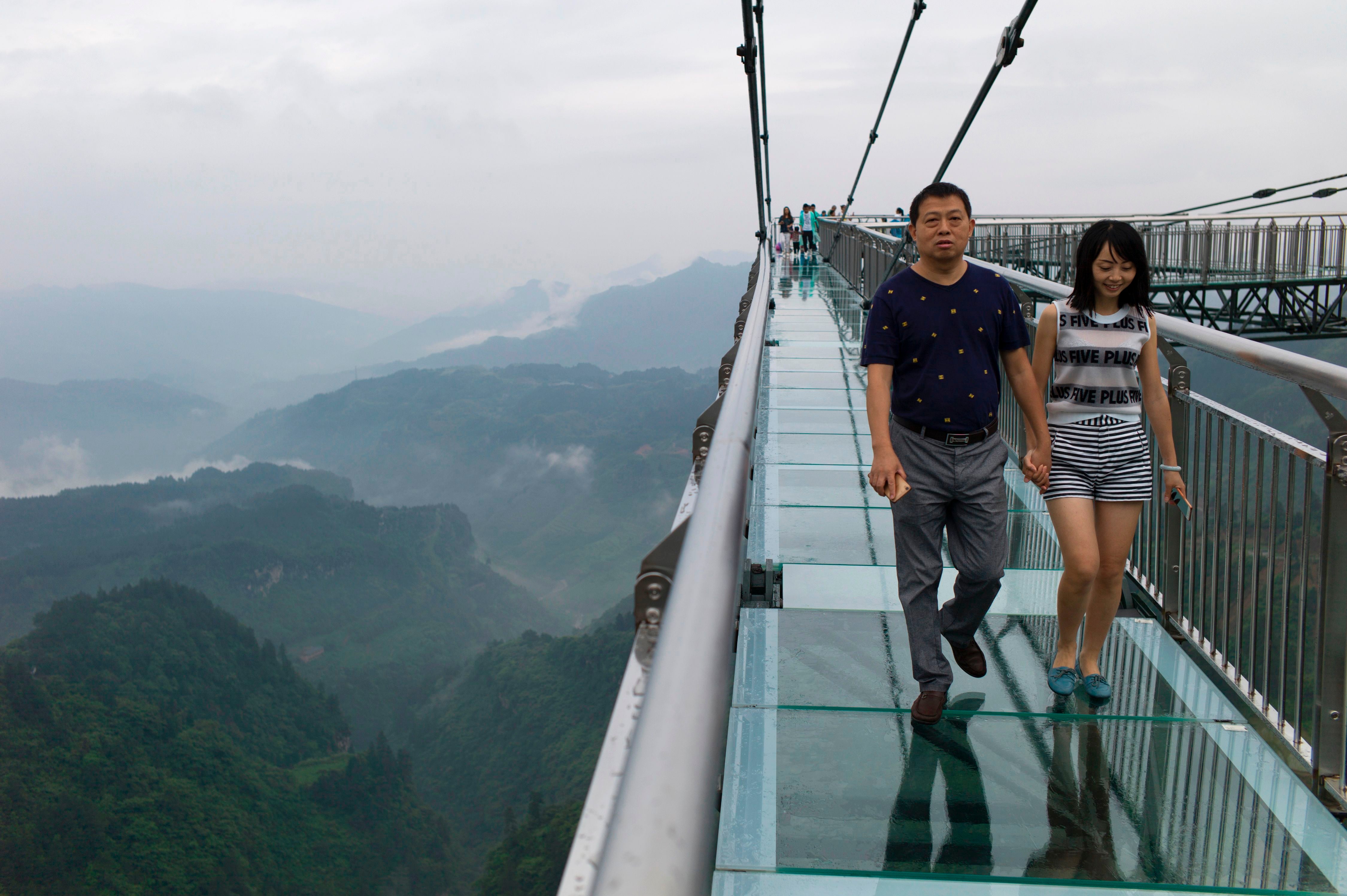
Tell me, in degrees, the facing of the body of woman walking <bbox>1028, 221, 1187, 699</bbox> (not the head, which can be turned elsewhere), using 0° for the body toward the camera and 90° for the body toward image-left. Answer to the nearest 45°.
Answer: approximately 0°

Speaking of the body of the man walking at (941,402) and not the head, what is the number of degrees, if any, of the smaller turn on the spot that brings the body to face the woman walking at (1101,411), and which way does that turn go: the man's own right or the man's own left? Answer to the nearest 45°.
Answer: approximately 135° to the man's own left

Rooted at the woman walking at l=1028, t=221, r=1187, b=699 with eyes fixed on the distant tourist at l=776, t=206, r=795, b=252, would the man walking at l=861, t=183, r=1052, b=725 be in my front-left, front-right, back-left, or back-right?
back-left

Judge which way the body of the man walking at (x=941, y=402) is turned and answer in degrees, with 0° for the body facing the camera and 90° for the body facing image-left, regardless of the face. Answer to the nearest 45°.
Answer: approximately 0°

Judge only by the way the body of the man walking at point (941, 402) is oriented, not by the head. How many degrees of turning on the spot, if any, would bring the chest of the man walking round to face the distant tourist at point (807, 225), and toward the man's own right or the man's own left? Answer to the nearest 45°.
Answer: approximately 180°
